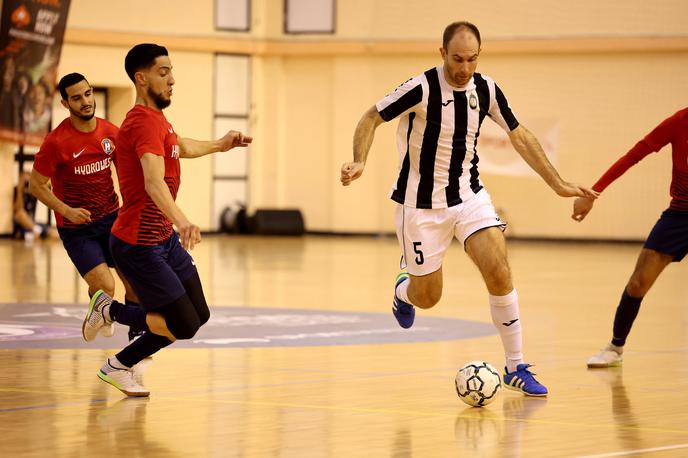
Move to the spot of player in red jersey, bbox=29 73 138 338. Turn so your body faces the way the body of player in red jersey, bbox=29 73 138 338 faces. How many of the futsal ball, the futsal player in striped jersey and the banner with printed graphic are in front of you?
2

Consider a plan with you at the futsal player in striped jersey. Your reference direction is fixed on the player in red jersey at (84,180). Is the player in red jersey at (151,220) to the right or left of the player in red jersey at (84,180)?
left

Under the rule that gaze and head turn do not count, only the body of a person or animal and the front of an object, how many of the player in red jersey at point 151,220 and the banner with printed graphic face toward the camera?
1

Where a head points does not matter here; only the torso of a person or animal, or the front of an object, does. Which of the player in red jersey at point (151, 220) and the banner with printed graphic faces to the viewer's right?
the player in red jersey

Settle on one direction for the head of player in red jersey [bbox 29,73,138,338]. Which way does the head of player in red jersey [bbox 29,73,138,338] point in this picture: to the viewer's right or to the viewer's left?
to the viewer's right

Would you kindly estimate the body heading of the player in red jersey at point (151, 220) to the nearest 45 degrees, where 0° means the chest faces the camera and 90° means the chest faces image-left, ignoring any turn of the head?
approximately 270°

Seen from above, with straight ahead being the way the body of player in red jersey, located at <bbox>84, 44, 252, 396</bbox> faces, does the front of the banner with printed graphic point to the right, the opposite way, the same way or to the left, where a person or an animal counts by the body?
to the right

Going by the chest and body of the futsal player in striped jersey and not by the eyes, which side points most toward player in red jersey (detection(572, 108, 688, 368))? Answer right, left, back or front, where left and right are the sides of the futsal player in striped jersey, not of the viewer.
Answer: left

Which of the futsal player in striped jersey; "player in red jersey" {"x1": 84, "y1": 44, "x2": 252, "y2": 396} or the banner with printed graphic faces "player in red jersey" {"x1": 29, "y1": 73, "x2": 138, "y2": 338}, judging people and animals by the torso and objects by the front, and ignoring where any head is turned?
the banner with printed graphic

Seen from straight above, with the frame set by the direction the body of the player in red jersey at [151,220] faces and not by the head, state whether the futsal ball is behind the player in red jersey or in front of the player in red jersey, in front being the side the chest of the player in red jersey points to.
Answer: in front

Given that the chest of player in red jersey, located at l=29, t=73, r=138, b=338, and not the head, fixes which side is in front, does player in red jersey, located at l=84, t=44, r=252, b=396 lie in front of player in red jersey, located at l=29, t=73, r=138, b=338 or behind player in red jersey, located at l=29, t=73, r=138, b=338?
in front
